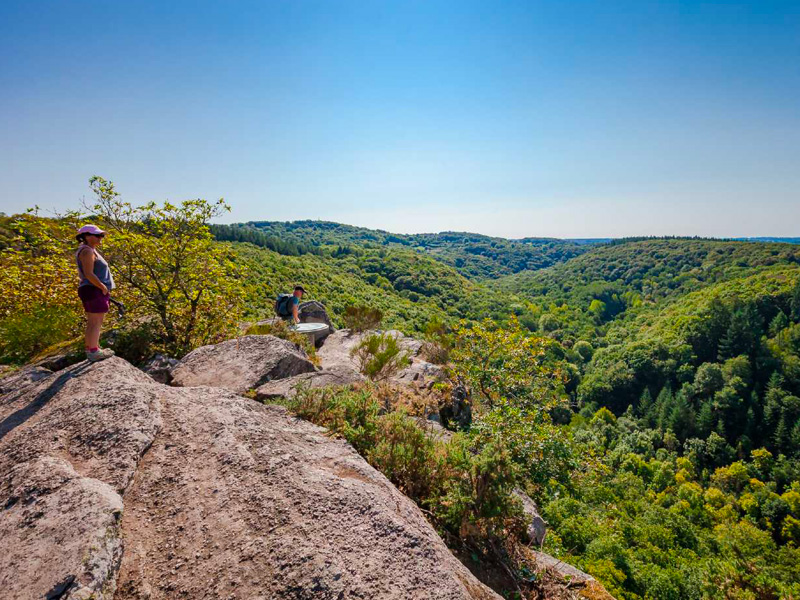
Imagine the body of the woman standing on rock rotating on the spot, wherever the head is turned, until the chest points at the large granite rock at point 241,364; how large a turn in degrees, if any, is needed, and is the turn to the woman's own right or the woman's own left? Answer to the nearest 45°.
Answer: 0° — they already face it

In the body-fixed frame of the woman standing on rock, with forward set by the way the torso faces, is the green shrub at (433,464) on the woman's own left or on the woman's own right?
on the woman's own right

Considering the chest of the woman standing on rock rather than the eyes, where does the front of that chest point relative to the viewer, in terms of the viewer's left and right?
facing to the right of the viewer

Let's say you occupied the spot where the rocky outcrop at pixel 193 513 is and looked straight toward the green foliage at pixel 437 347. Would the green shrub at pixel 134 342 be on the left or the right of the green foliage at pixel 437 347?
left

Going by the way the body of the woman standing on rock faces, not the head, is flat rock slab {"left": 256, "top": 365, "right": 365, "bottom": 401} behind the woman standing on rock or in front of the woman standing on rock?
in front

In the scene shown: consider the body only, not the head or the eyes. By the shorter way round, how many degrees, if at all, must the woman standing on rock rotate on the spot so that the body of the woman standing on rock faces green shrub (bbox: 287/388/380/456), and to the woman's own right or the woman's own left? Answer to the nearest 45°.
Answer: approximately 45° to the woman's own right

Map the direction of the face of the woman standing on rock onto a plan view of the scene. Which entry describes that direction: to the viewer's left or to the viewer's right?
to the viewer's right

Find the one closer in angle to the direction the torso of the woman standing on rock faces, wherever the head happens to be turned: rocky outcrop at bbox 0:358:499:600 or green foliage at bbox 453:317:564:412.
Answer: the green foliage

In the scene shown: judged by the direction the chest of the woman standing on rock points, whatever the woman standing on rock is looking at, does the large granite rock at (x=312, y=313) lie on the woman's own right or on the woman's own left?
on the woman's own left
